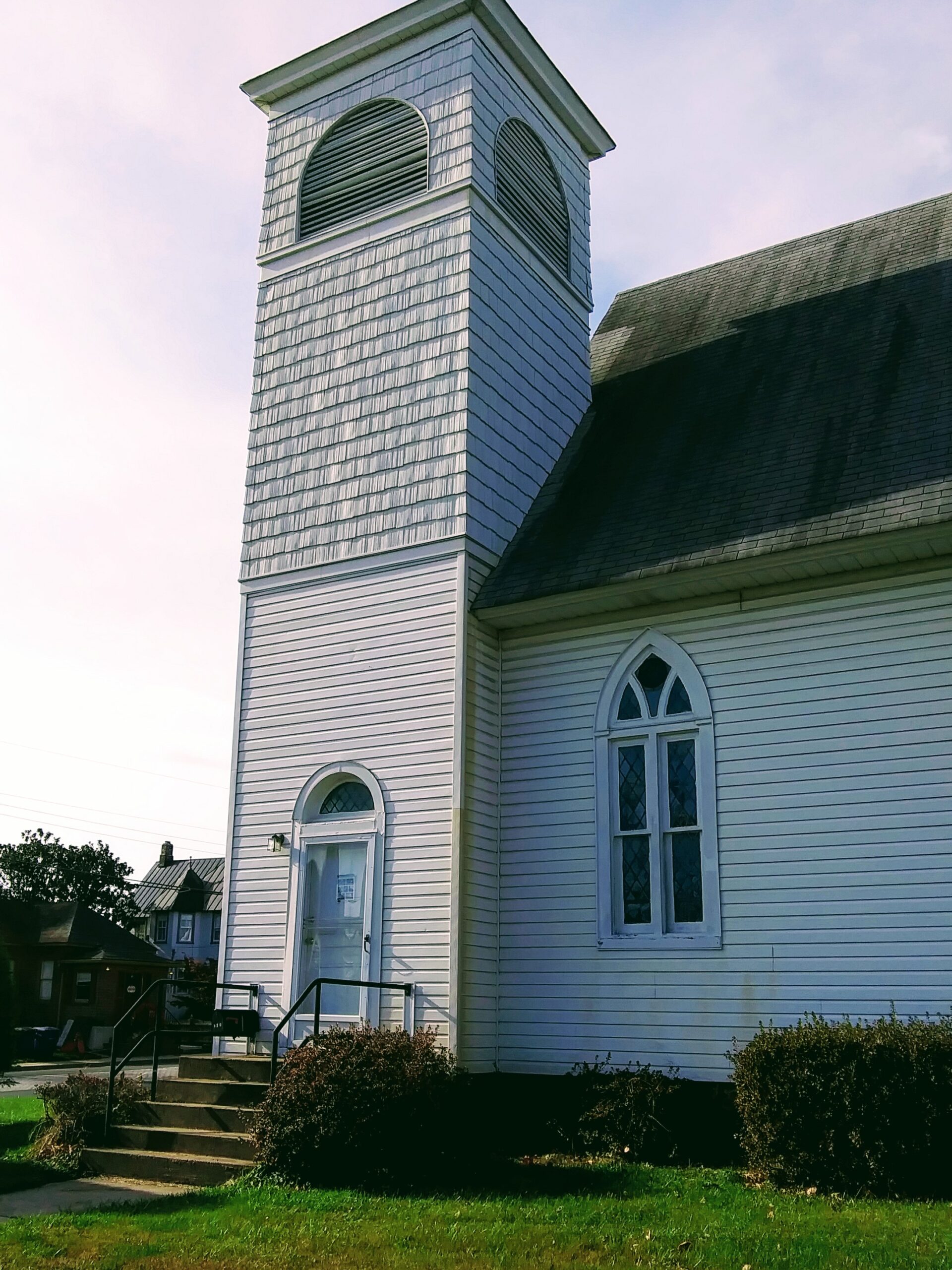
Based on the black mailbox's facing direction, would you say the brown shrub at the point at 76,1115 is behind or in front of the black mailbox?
in front

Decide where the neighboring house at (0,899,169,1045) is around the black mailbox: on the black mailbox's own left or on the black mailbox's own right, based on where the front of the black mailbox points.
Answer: on the black mailbox's own right

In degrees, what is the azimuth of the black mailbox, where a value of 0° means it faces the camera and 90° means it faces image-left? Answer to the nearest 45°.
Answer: approximately 45°
